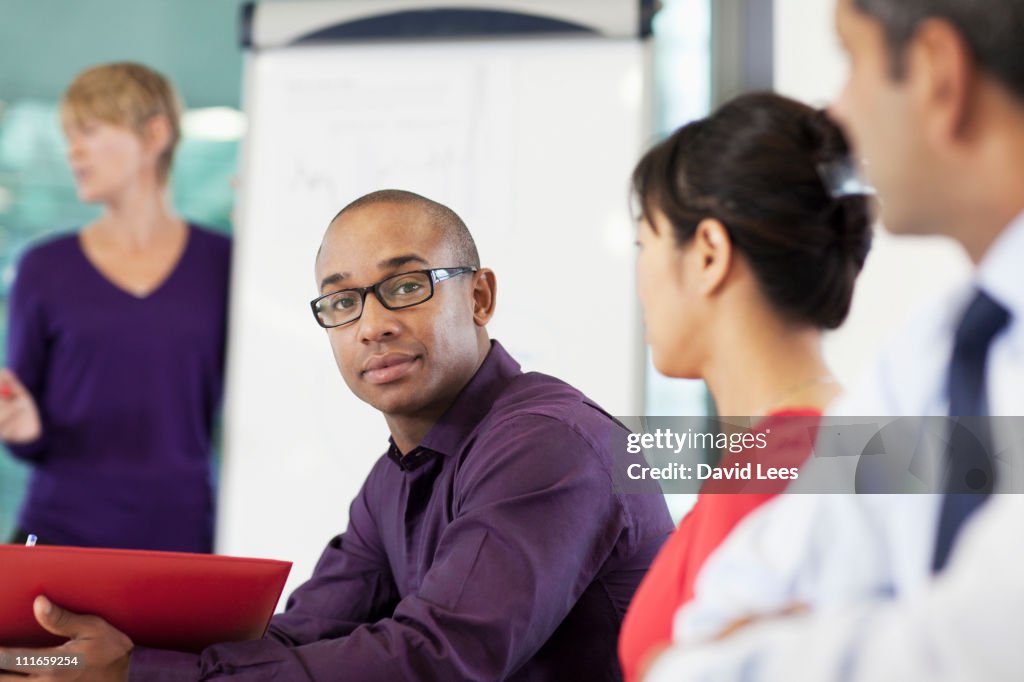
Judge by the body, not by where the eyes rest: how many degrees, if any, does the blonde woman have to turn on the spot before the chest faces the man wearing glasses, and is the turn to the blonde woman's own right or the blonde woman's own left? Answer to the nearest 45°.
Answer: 0° — they already face them

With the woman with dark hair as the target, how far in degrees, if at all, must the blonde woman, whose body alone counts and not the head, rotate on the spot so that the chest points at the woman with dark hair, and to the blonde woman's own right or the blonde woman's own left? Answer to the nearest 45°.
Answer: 0° — they already face them

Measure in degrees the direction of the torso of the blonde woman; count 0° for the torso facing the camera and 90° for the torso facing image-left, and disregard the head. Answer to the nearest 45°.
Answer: approximately 0°

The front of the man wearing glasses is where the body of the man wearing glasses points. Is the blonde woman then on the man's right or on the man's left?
on the man's right
